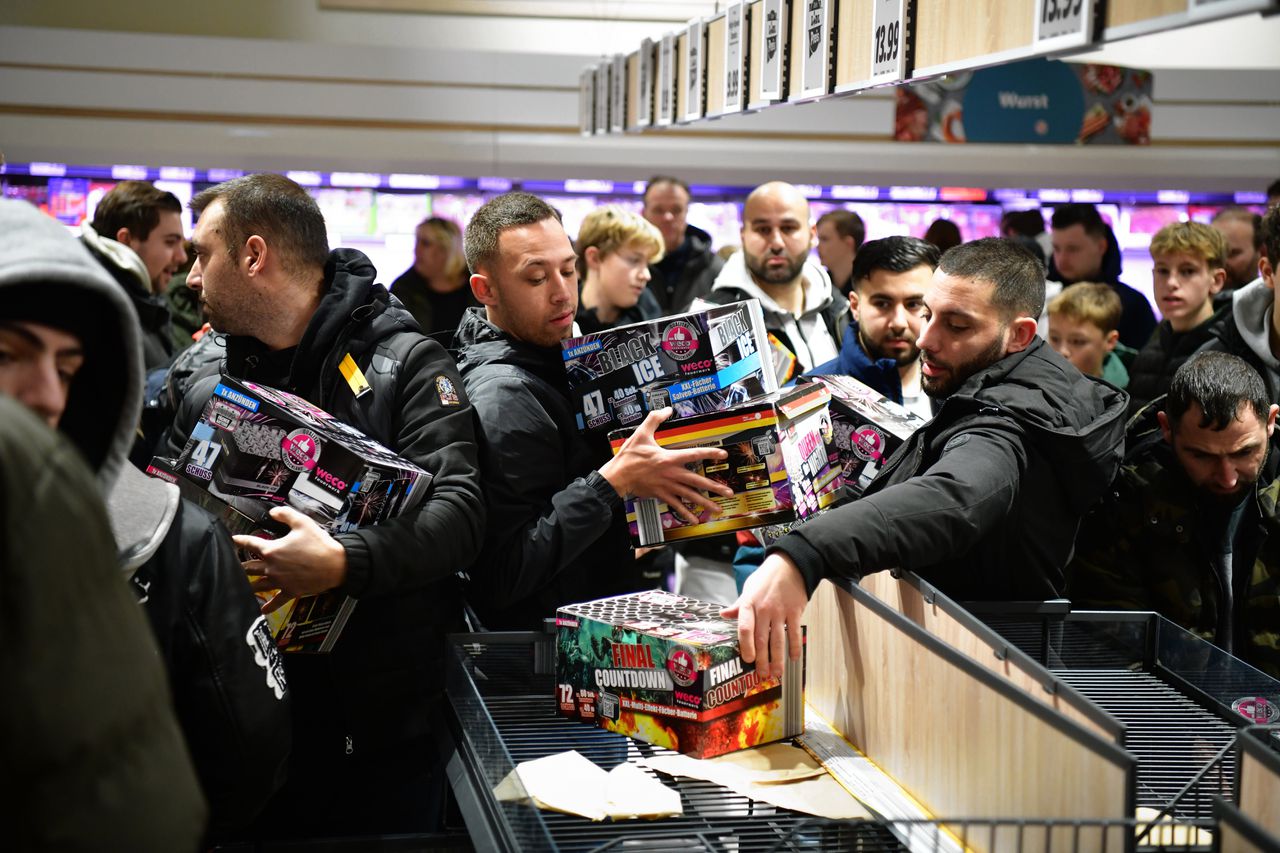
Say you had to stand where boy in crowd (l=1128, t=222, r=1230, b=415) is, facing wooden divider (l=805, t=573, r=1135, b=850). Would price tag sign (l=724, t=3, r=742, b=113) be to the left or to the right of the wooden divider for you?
right

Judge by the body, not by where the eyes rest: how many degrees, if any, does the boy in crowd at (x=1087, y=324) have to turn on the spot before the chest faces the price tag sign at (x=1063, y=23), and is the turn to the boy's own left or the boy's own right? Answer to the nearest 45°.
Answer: approximately 45° to the boy's own left

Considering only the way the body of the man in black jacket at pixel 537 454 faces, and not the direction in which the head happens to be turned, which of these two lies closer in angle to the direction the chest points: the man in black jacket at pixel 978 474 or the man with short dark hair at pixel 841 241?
the man in black jacket

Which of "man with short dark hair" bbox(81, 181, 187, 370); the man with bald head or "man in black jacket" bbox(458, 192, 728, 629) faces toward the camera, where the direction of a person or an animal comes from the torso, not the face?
the man with bald head

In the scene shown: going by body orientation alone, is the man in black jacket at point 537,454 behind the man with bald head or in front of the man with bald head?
in front

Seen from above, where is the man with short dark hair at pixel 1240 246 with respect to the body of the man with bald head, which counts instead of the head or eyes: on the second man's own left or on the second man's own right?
on the second man's own left

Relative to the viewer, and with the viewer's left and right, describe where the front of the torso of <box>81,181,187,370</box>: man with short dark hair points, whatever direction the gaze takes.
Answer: facing to the right of the viewer

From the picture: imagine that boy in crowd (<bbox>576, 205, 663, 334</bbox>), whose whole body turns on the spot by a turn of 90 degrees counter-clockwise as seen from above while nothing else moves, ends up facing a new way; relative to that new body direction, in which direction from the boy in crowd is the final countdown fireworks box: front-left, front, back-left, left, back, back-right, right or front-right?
back-right

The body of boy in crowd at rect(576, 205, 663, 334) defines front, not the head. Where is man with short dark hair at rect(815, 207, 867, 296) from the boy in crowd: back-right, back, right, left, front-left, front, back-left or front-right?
left

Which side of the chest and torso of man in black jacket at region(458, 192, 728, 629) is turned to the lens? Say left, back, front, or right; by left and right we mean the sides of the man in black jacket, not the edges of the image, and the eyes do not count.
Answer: right
